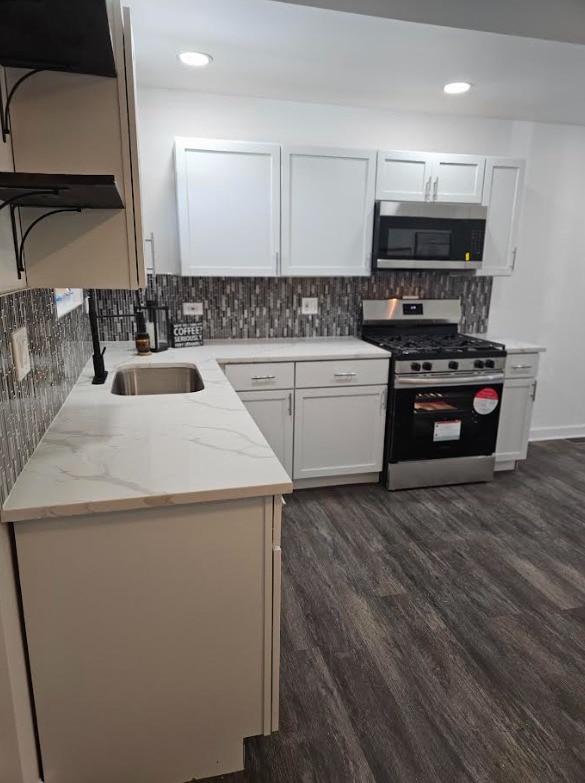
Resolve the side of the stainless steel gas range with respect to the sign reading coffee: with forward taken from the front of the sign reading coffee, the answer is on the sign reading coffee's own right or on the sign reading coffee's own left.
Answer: on the sign reading coffee's own left

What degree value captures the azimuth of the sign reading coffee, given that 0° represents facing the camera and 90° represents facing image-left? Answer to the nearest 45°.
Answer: approximately 0°

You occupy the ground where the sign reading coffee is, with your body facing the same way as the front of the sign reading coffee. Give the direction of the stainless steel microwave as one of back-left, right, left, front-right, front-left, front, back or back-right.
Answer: left

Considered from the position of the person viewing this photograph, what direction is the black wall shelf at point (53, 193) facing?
facing to the right of the viewer

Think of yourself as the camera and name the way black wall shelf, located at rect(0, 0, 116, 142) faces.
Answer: facing to the right of the viewer

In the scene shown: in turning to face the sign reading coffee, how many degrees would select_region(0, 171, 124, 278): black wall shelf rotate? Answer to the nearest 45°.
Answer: approximately 90° to its left

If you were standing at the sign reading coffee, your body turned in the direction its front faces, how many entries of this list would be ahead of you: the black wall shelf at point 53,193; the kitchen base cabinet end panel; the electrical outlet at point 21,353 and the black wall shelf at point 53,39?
4
